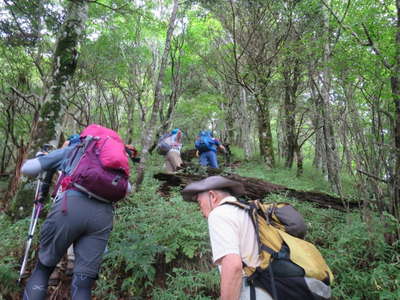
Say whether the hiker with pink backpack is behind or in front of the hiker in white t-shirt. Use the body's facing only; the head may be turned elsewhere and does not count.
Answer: in front

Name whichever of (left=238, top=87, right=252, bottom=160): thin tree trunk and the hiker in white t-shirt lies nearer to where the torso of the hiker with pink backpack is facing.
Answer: the thin tree trunk

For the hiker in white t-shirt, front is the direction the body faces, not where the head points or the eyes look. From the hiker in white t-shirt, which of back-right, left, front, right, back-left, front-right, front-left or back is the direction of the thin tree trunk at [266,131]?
right

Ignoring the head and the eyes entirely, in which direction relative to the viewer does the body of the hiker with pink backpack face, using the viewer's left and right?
facing away from the viewer and to the left of the viewer

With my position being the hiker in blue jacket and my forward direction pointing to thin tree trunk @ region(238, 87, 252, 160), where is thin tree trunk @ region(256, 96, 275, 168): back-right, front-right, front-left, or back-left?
front-right

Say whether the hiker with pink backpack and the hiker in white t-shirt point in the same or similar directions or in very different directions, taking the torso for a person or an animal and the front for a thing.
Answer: same or similar directions

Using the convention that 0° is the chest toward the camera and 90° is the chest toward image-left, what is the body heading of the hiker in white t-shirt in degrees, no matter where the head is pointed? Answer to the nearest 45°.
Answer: approximately 90°

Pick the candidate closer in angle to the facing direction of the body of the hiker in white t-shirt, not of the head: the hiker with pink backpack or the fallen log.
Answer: the hiker with pink backpack

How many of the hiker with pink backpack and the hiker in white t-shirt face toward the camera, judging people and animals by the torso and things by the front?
0

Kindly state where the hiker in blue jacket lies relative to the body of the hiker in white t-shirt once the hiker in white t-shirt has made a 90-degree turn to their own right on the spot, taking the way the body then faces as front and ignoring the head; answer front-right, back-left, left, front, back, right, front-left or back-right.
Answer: front

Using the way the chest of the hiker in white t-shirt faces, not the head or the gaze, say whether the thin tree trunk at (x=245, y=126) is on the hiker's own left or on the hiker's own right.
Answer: on the hiker's own right

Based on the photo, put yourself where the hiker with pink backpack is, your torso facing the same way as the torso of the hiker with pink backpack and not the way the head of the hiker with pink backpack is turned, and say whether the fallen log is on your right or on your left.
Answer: on your right
